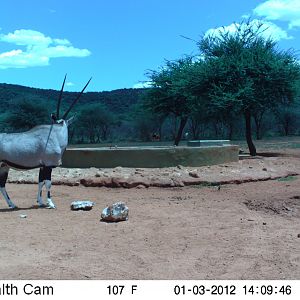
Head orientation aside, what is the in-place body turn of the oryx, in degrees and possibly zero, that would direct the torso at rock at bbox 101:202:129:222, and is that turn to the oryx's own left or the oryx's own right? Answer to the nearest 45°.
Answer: approximately 45° to the oryx's own right

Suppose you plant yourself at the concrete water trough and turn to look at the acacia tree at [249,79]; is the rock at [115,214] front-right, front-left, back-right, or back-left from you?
back-right

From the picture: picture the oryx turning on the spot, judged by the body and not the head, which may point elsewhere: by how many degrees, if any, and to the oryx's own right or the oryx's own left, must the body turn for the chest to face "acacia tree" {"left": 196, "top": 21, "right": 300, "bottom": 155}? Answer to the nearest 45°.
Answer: approximately 45° to the oryx's own left

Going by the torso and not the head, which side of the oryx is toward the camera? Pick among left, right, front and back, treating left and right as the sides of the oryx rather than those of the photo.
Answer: right

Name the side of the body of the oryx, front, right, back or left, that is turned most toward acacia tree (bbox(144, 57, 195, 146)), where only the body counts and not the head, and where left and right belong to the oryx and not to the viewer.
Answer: left

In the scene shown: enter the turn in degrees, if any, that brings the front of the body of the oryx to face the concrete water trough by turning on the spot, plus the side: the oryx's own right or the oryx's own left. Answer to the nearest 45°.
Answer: approximately 45° to the oryx's own left
